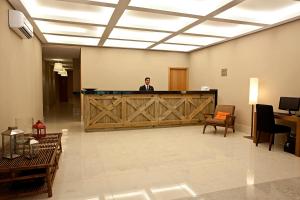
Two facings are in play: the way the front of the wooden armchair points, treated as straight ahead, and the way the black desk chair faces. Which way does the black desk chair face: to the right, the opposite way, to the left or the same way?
the opposite way

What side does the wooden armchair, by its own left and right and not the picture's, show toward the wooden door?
right

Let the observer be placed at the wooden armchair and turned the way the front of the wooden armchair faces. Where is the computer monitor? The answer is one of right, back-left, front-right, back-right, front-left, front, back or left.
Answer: left

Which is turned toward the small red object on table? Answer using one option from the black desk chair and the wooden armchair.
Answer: the wooden armchair

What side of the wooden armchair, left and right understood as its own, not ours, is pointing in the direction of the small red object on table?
front

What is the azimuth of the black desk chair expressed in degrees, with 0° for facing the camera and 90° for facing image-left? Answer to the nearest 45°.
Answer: approximately 225°

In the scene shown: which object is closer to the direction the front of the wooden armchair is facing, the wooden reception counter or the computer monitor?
the wooden reception counter

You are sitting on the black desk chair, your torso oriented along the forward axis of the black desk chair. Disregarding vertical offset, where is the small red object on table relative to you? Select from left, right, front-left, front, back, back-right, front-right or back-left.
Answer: back

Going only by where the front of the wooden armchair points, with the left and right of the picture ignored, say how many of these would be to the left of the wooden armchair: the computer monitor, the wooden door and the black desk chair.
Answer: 2

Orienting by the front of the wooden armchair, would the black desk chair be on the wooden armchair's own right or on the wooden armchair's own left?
on the wooden armchair's own left

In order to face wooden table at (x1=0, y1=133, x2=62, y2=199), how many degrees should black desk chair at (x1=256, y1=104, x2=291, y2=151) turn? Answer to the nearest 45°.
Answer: approximately 180°
